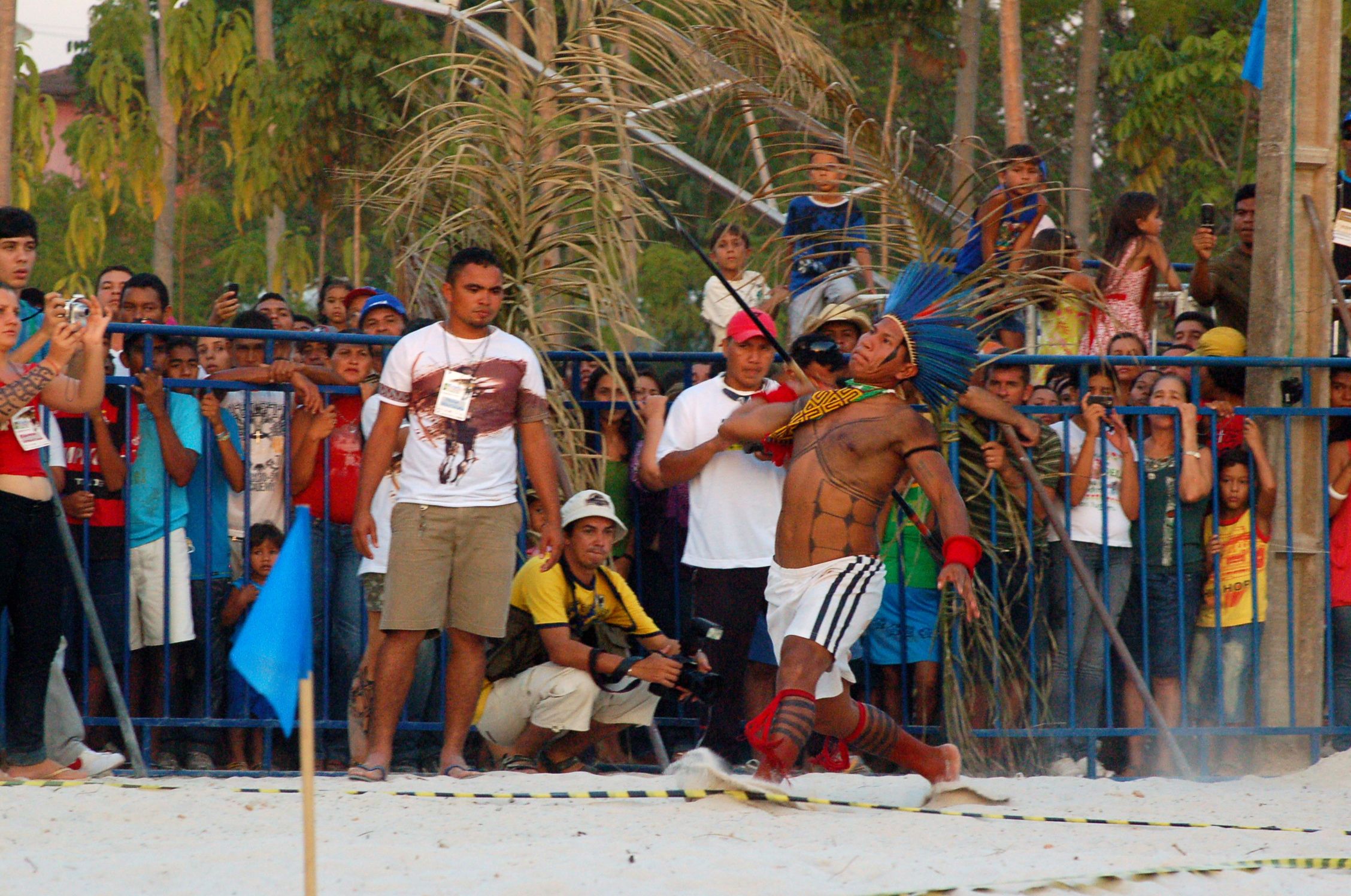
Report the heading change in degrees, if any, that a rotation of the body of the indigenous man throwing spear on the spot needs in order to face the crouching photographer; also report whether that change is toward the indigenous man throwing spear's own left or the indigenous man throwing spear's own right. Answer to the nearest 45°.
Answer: approximately 90° to the indigenous man throwing spear's own right

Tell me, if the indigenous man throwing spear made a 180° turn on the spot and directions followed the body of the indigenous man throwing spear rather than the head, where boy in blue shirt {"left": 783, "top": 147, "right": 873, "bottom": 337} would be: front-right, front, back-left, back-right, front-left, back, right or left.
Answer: front-left

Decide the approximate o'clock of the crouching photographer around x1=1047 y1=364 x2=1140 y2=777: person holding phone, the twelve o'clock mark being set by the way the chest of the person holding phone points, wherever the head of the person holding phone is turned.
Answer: The crouching photographer is roughly at 2 o'clock from the person holding phone.

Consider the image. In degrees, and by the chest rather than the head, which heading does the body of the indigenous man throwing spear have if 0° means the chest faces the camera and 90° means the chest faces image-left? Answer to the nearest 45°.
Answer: approximately 45°

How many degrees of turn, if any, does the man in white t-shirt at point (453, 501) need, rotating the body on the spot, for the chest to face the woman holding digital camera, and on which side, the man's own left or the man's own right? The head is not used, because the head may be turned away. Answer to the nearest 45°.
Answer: approximately 90° to the man's own right

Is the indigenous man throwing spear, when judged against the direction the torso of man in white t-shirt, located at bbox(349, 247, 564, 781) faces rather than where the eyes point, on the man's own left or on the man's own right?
on the man's own left
